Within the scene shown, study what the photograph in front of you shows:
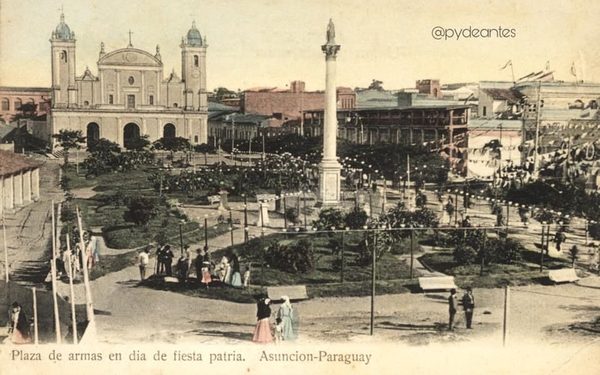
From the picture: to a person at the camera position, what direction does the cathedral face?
facing the viewer

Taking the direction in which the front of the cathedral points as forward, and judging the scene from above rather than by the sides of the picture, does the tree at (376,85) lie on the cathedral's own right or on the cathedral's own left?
on the cathedral's own left

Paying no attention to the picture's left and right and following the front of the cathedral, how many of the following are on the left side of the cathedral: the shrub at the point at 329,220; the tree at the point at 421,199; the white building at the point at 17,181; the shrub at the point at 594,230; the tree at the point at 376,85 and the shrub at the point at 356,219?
5

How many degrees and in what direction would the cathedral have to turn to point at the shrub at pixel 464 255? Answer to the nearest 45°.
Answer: approximately 90° to its left

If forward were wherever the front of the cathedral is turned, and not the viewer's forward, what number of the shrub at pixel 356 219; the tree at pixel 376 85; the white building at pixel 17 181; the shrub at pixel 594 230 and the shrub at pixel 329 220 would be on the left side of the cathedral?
4
